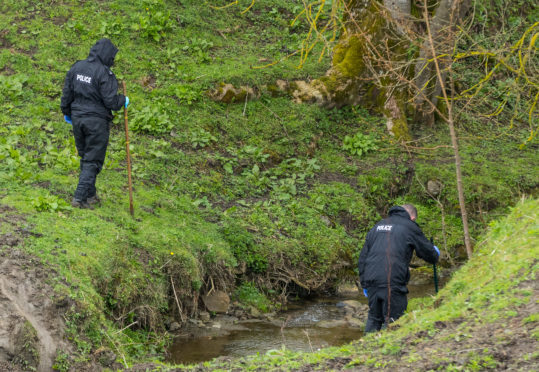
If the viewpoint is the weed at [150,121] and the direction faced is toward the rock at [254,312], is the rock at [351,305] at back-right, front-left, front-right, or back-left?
front-left

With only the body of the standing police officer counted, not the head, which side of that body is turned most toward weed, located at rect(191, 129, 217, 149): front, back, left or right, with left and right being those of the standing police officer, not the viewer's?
front

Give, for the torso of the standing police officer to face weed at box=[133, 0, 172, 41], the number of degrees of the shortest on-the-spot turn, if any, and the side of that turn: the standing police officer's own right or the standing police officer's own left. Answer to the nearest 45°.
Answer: approximately 45° to the standing police officer's own left

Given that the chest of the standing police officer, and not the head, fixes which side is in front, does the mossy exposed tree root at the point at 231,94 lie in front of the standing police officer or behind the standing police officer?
in front

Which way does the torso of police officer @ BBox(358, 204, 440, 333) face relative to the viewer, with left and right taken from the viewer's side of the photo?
facing away from the viewer and to the right of the viewer

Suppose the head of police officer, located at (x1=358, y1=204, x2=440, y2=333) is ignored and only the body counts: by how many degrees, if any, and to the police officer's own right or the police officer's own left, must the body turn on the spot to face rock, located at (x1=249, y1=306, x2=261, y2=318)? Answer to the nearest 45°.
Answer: approximately 90° to the police officer's own left

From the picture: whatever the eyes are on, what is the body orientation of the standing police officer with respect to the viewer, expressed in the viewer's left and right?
facing away from the viewer and to the right of the viewer

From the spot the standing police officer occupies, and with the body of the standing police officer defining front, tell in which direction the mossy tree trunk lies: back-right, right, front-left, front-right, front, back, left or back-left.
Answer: front

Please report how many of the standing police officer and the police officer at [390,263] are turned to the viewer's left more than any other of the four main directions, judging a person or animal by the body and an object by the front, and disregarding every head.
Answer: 0

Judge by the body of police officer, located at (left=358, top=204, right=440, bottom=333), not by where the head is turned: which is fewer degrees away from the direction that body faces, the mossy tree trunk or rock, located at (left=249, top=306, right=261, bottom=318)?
the mossy tree trunk
